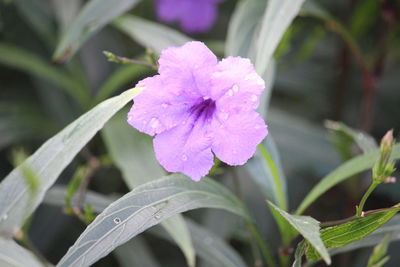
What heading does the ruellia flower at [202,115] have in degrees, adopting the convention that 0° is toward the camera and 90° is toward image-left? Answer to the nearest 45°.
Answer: approximately 0°

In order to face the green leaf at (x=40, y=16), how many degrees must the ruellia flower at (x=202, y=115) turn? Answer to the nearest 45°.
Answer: approximately 135° to its right

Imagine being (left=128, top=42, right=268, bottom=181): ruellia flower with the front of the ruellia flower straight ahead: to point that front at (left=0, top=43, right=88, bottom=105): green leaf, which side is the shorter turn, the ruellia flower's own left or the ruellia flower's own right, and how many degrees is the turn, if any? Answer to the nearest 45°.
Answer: approximately 135° to the ruellia flower's own right

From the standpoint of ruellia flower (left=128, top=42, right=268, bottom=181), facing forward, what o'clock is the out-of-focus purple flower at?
The out-of-focus purple flower is roughly at 6 o'clock from the ruellia flower.
